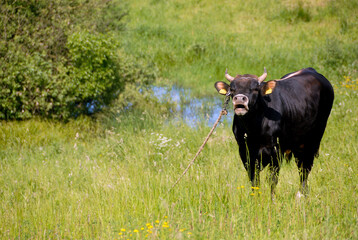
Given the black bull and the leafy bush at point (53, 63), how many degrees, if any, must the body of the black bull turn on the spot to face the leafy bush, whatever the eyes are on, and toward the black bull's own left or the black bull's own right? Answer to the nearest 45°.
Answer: approximately 90° to the black bull's own right

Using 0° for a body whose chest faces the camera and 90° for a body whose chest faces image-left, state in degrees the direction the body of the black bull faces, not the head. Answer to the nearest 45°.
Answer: approximately 45°
